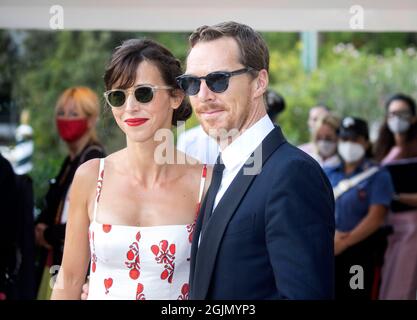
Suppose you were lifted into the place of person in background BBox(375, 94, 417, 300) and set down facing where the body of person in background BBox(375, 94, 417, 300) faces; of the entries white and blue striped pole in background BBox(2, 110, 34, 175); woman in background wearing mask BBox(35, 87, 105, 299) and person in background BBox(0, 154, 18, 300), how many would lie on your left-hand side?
0

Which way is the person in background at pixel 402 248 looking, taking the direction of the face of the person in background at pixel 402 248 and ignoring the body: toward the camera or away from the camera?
toward the camera

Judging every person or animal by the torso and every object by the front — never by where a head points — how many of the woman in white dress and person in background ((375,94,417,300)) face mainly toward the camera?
2

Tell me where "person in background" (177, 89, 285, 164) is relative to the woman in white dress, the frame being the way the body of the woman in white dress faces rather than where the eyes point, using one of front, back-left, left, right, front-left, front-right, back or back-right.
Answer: back

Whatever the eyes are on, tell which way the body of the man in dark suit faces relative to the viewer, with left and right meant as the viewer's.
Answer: facing the viewer and to the left of the viewer

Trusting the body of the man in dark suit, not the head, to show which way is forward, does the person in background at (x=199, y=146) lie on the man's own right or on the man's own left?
on the man's own right

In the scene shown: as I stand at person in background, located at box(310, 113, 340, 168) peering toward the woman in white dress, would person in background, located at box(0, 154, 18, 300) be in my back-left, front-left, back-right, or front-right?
front-right

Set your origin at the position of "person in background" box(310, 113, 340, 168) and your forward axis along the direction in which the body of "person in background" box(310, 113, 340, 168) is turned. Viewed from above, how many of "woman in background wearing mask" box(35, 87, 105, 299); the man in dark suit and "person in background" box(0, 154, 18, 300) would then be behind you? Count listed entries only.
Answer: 0

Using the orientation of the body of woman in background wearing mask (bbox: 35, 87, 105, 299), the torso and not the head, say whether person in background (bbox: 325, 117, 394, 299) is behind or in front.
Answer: behind

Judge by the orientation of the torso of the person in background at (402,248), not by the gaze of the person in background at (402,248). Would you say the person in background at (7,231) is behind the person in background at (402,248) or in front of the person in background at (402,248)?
in front

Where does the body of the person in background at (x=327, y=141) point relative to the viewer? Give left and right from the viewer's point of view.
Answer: facing the viewer

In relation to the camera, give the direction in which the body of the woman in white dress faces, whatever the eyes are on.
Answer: toward the camera

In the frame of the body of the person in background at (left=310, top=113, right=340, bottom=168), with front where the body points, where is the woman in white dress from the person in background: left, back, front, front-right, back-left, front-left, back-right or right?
front

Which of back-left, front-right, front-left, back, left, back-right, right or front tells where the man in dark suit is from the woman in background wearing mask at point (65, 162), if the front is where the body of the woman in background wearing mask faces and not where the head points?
front-left

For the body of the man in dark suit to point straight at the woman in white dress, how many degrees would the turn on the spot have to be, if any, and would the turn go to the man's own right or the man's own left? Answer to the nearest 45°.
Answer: approximately 90° to the man's own right

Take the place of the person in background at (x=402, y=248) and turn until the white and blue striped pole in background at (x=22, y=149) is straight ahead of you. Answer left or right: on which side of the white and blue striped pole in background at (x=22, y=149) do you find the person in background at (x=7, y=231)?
left

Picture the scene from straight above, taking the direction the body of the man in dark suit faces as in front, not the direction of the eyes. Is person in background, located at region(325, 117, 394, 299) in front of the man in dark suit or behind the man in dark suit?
behind
